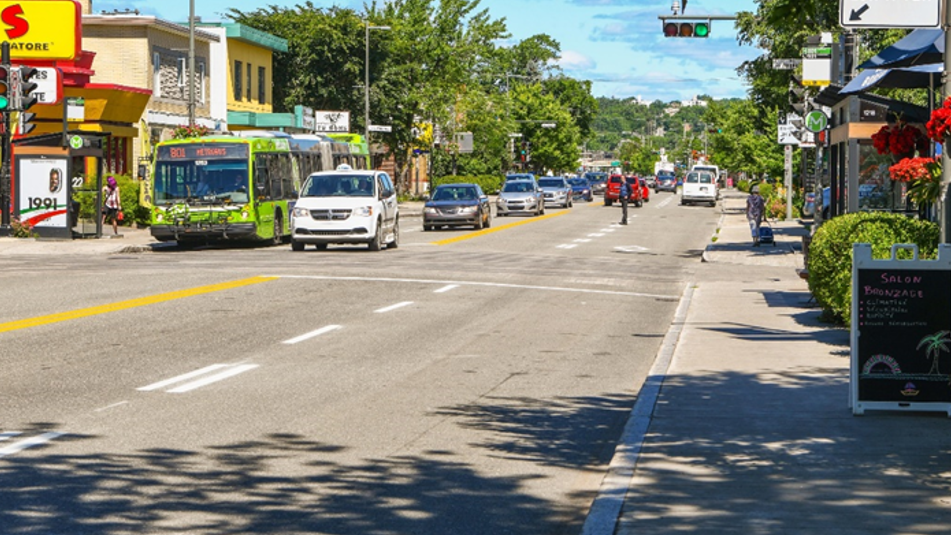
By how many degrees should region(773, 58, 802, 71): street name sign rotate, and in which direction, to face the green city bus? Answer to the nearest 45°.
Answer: approximately 90° to its right

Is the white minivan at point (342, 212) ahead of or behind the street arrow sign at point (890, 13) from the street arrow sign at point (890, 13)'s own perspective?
behind

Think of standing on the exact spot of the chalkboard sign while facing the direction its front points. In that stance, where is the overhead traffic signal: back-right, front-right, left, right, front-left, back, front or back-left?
back

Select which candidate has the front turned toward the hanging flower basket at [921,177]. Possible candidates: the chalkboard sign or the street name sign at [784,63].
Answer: the street name sign

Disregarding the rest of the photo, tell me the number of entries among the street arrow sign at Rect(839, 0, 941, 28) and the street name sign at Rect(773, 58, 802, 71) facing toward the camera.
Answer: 2

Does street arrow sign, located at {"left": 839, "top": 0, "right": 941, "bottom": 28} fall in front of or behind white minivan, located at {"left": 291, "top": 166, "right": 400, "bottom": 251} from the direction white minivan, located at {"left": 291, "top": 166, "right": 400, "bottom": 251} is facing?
in front

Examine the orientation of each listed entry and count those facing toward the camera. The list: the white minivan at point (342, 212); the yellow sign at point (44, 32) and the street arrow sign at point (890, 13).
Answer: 3

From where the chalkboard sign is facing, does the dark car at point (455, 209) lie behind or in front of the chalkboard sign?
behind

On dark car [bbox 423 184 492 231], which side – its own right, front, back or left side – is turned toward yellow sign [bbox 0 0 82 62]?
right

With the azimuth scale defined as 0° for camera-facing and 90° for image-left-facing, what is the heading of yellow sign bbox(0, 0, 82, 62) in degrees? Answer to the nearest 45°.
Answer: approximately 0°

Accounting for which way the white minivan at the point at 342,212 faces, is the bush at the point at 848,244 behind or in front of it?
in front
